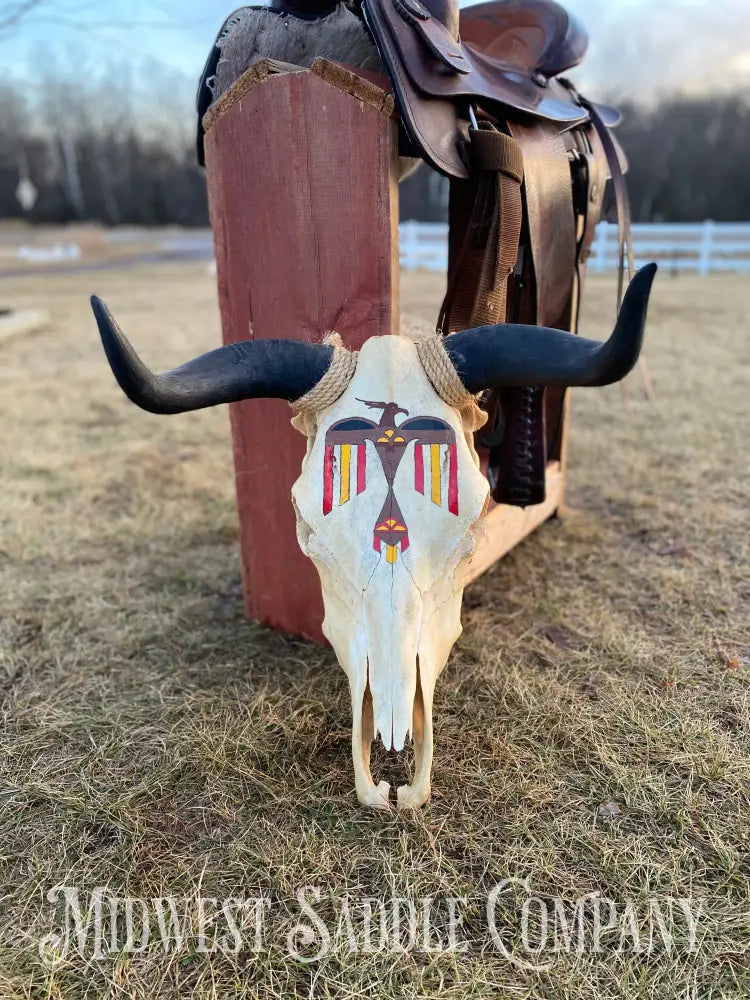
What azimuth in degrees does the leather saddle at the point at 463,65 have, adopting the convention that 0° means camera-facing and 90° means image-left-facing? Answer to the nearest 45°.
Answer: approximately 45°

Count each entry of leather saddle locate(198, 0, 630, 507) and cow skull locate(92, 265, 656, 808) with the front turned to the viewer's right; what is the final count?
0

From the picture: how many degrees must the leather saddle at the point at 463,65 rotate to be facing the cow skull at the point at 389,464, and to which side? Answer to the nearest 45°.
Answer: approximately 45° to its left

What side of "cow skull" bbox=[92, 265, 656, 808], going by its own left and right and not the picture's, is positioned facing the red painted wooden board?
back

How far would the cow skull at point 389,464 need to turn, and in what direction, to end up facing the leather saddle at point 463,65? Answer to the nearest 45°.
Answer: approximately 180°

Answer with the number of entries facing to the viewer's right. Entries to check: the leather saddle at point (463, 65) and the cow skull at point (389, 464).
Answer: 0

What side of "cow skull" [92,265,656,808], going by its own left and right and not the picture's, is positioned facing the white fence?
back

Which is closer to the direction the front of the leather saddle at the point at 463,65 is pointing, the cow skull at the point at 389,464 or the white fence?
the cow skull

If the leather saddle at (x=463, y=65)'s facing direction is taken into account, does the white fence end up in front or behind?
behind

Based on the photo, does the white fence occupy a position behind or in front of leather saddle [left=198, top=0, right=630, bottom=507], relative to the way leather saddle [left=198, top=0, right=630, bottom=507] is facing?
behind

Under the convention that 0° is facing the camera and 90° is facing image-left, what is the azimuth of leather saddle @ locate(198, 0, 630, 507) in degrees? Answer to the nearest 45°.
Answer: approximately 45°

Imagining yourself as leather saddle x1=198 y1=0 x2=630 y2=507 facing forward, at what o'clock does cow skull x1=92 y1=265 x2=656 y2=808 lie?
The cow skull is roughly at 11 o'clock from the leather saddle.

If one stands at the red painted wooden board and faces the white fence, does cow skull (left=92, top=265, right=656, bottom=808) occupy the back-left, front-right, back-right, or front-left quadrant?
back-right
